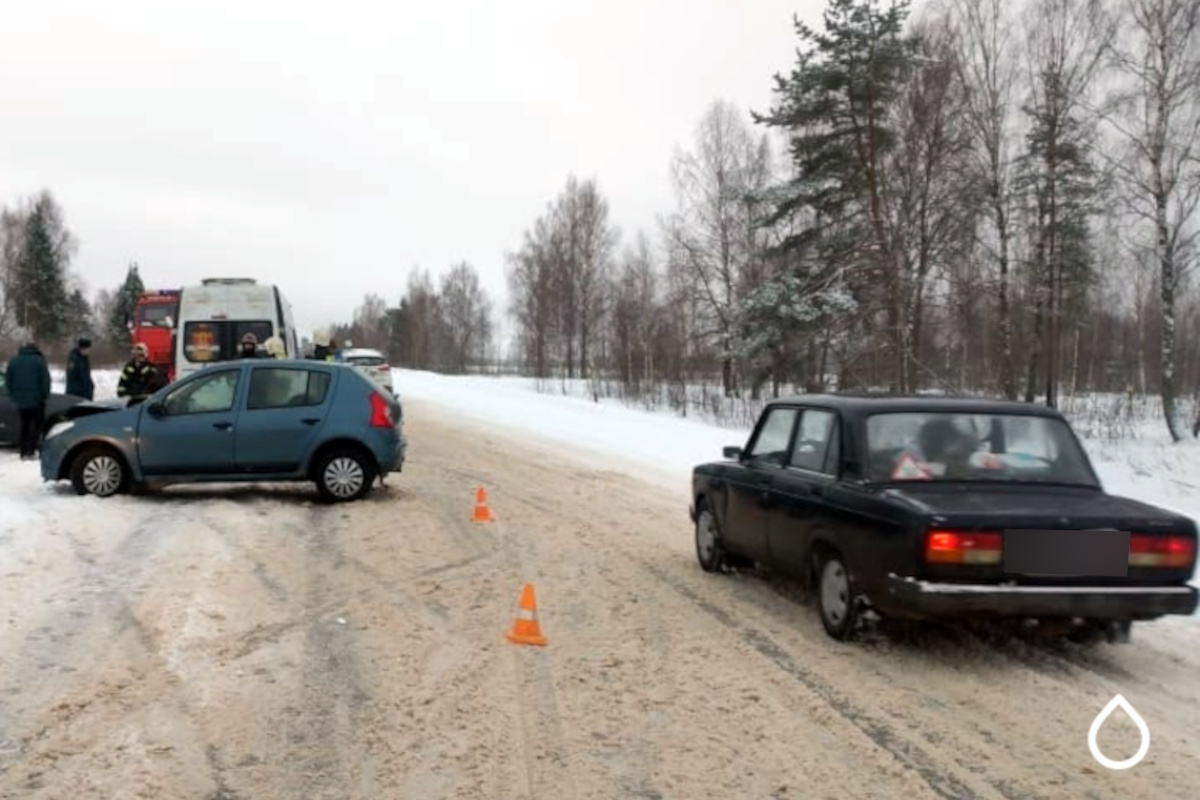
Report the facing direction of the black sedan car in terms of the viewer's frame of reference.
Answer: facing away from the viewer and to the left of the viewer

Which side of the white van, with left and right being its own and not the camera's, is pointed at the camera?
back

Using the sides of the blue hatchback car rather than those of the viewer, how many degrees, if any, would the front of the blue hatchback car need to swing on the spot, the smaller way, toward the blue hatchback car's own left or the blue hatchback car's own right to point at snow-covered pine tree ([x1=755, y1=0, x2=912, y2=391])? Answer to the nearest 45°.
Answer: approximately 135° to the blue hatchback car's own right

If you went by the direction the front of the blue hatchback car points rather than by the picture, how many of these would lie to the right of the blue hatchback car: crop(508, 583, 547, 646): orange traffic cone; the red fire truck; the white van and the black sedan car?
2

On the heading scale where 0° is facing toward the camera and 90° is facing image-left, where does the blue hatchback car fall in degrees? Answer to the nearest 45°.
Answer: approximately 90°

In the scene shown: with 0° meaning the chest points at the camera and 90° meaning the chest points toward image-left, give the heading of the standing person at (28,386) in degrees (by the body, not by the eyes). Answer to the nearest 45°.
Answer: approximately 180°

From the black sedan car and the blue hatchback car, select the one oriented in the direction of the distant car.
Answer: the black sedan car

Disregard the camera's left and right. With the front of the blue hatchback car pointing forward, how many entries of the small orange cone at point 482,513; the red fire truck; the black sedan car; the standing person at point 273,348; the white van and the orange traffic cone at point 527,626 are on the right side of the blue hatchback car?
3
